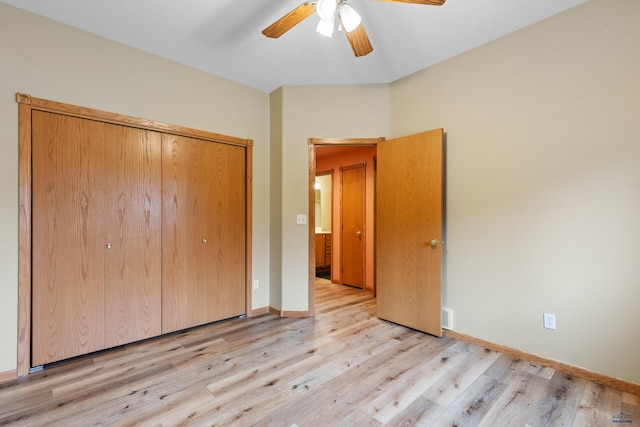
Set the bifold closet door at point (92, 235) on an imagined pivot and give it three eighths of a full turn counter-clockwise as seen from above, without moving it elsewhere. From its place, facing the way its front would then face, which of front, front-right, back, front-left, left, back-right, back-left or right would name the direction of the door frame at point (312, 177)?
right

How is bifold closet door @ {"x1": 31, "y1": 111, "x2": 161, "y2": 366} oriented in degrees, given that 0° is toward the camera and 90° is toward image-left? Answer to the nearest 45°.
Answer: approximately 315°

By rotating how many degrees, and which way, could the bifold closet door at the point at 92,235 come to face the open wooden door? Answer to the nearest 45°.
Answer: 0° — it already faces it

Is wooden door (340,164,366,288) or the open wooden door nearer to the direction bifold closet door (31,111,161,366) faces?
the open wooden door

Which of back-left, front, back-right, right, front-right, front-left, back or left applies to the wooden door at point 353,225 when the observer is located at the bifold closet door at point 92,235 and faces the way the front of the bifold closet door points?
front-left

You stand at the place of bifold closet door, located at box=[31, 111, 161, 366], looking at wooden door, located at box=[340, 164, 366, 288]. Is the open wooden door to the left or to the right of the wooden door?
right

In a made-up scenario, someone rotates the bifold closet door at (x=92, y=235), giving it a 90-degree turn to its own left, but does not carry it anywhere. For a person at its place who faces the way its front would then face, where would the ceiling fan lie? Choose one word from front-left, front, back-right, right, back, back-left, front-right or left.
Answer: right
